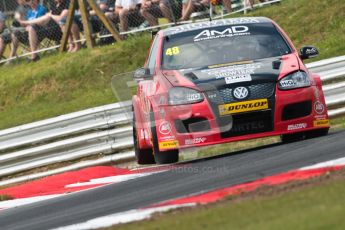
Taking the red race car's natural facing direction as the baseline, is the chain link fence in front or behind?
behind

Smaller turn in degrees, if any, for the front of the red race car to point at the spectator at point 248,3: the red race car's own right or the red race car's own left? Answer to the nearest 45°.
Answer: approximately 180°

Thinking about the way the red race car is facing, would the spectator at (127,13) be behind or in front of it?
behind

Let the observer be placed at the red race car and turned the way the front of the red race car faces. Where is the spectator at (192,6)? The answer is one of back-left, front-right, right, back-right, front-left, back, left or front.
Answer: back

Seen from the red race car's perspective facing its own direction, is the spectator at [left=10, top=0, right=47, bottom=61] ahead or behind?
behind

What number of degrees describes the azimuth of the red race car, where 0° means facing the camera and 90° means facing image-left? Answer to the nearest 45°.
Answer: approximately 0°
